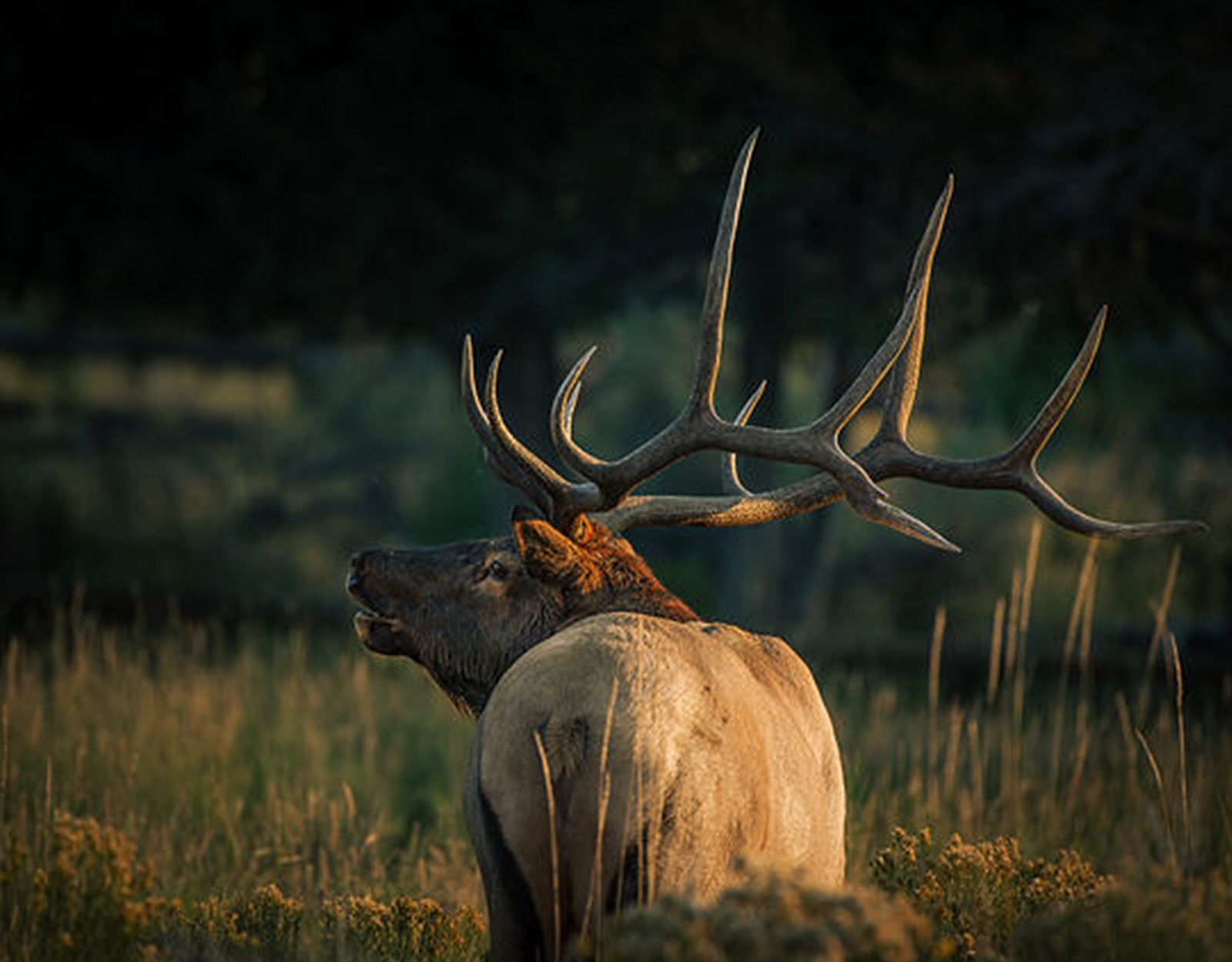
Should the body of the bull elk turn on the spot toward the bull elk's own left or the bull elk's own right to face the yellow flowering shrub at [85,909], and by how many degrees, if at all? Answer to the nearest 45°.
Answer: approximately 135° to the bull elk's own left

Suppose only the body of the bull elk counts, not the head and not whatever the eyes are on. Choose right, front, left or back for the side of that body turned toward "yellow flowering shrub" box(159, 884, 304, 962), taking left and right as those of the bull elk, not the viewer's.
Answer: left

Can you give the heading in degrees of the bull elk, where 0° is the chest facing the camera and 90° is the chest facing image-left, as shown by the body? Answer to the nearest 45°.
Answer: approximately 225°
